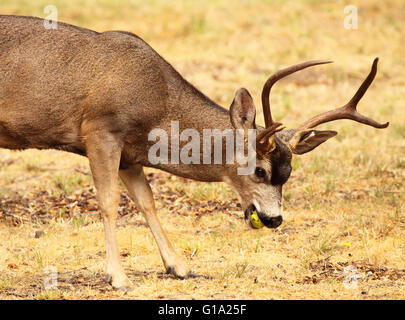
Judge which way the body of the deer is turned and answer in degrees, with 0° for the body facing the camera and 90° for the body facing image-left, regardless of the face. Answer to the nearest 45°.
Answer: approximately 270°
